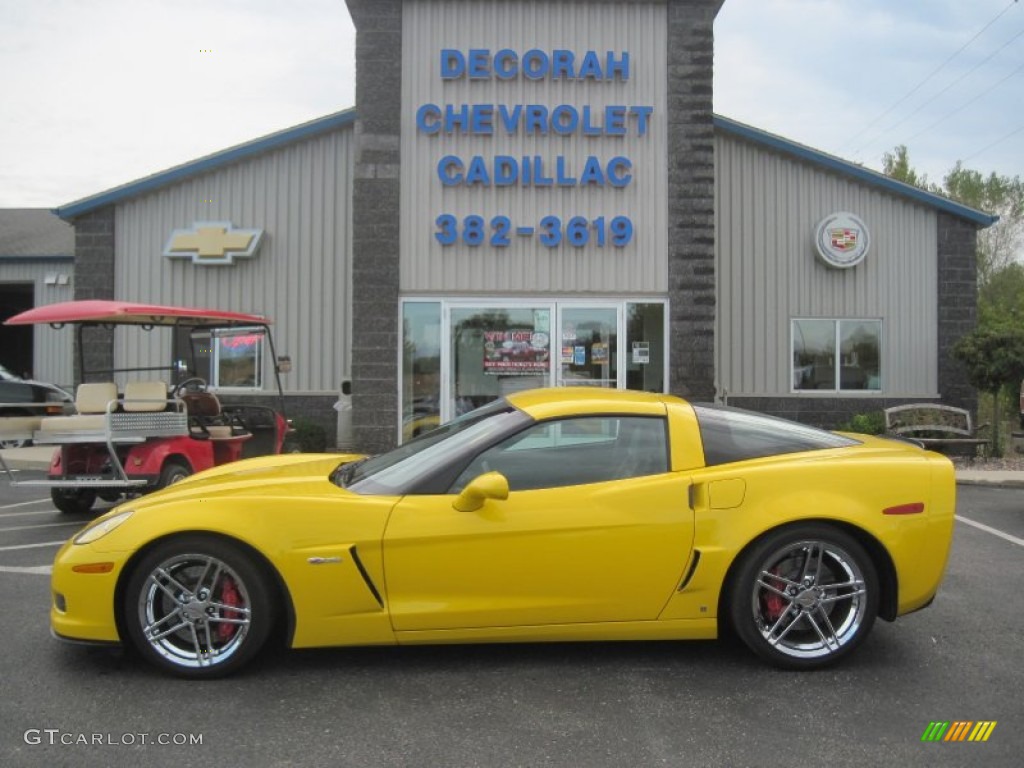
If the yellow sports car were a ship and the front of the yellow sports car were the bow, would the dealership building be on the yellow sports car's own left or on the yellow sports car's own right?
on the yellow sports car's own right

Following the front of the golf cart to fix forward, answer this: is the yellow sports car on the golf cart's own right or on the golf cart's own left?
on the golf cart's own right

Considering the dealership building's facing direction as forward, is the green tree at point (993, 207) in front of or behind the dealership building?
behind

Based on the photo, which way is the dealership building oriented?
toward the camera

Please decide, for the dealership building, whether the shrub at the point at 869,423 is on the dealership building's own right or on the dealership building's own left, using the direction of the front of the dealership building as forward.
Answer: on the dealership building's own left

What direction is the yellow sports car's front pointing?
to the viewer's left

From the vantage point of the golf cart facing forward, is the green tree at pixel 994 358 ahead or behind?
ahead

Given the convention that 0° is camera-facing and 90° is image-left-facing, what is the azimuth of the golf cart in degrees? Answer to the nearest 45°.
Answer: approximately 225°

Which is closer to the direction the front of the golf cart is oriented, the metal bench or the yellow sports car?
the metal bench

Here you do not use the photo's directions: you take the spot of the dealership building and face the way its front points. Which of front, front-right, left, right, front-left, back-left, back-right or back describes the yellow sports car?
front

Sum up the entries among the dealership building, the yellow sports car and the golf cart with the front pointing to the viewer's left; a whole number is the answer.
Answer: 1
